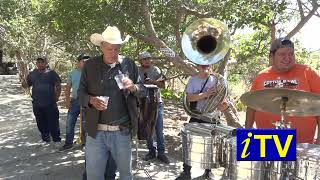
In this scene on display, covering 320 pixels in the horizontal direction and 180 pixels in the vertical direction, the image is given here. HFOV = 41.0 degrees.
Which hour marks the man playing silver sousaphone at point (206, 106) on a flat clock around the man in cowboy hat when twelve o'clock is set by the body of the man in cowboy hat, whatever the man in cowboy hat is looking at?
The man playing silver sousaphone is roughly at 8 o'clock from the man in cowboy hat.

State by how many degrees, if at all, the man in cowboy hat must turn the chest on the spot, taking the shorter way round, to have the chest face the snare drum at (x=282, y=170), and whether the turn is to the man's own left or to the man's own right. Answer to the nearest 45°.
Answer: approximately 45° to the man's own left

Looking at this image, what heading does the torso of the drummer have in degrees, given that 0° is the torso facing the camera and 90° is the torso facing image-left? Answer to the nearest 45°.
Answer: approximately 0°

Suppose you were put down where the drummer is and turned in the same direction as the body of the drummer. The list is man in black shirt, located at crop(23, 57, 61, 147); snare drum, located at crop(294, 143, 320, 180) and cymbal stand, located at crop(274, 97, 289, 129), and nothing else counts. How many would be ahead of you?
2

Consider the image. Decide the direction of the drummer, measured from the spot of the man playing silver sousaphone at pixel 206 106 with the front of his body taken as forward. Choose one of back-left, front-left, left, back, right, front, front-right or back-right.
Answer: front-left

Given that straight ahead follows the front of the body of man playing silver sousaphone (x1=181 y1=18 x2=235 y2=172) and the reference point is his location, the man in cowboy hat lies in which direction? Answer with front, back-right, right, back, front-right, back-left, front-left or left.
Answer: front-right

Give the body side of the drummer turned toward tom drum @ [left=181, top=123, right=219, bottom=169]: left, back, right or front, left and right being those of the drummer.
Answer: right

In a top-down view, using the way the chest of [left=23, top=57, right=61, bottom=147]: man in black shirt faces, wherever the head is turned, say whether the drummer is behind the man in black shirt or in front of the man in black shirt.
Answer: in front

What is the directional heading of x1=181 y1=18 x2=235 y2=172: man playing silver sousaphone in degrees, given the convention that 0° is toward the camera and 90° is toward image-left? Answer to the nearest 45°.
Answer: approximately 0°

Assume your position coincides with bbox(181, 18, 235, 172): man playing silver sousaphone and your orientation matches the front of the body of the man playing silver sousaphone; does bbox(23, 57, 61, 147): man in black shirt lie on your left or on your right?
on your right

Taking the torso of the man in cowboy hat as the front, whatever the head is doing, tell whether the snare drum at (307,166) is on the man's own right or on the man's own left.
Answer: on the man's own left
